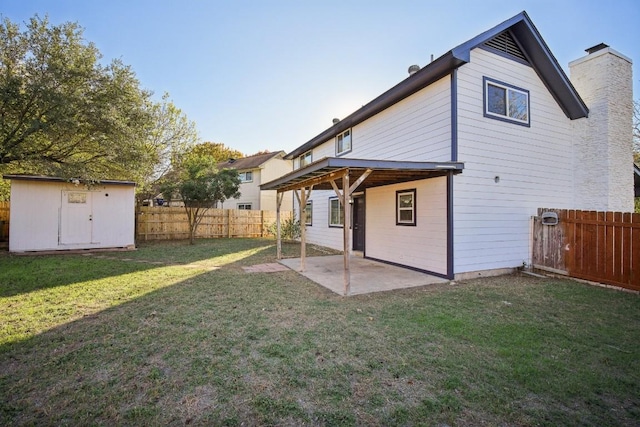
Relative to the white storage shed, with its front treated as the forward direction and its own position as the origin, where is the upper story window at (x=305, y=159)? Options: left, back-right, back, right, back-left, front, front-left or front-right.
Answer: left

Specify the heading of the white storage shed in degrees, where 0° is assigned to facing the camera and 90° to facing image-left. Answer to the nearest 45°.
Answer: approximately 0°

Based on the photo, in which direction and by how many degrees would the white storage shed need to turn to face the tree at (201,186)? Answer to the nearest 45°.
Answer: approximately 90° to its left

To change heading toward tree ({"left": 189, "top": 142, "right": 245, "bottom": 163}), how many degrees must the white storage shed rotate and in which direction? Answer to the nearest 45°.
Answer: approximately 135° to its left

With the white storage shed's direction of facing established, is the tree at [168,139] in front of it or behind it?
behind

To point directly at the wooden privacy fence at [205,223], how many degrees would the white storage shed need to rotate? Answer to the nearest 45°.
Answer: approximately 135° to its left

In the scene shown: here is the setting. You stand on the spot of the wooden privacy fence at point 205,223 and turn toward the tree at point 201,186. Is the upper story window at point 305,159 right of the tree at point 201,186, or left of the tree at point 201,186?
left

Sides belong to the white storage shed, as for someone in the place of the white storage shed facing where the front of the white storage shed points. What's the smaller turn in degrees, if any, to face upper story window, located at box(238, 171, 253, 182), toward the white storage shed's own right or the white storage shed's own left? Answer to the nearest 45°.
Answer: approximately 135° to the white storage shed's own left

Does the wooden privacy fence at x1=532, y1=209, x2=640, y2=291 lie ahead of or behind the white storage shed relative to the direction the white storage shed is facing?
ahead
